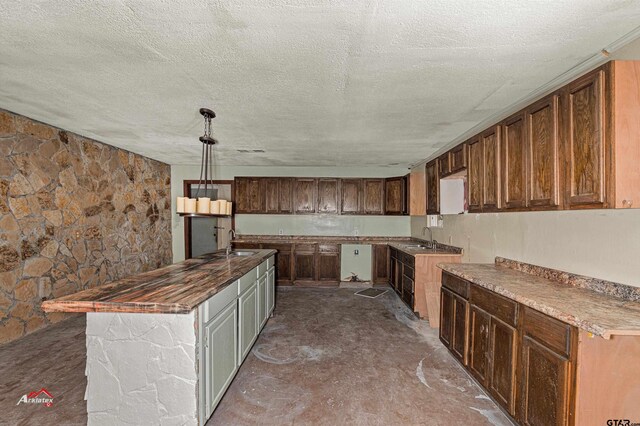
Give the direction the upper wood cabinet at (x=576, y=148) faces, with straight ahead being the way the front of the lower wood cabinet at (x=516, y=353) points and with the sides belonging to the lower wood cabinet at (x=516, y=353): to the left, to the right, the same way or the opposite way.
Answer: the same way

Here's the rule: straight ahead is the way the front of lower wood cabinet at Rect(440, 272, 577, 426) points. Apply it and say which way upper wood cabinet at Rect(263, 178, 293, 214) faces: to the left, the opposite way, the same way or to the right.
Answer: to the left

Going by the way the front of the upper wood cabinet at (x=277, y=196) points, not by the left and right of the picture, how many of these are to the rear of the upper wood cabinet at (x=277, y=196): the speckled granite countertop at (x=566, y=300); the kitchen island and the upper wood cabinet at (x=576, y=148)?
0

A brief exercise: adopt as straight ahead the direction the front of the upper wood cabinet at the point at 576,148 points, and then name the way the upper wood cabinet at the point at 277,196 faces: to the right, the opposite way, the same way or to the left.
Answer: to the left

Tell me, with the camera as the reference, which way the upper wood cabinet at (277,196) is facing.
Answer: facing the viewer

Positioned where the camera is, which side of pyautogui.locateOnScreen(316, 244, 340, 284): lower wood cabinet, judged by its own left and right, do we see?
front

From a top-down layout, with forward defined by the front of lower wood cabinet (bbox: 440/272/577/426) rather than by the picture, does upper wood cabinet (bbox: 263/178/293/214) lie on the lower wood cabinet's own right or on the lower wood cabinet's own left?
on the lower wood cabinet's own right

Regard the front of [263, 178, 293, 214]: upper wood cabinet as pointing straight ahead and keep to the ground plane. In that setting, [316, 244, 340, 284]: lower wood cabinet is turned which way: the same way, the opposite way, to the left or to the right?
the same way

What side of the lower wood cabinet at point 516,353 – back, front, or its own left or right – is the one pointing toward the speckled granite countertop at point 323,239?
right

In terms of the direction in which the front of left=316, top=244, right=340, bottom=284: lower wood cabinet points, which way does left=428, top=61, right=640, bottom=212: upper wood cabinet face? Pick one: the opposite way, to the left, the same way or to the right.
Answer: to the right

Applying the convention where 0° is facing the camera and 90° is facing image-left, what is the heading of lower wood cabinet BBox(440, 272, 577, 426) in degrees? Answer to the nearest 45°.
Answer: approximately 45°

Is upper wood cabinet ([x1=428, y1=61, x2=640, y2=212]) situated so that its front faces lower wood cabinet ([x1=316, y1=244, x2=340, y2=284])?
no

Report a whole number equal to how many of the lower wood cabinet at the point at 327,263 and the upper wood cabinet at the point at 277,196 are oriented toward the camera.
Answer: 2

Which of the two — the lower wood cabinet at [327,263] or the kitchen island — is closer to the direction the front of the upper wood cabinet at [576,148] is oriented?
the kitchen island

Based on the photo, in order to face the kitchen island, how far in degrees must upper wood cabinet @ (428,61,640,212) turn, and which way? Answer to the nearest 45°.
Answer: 0° — it already faces it

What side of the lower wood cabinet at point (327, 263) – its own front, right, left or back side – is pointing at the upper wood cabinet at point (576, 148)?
front

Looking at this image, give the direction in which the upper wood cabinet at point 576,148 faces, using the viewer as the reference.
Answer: facing the viewer and to the left of the viewer
